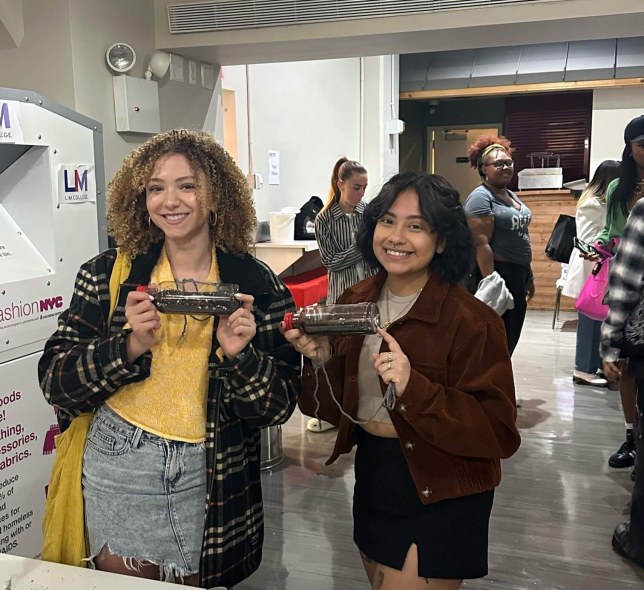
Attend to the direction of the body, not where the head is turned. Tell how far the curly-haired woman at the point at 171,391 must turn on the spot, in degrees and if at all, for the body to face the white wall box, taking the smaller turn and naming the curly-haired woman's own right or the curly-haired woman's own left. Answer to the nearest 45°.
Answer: approximately 180°

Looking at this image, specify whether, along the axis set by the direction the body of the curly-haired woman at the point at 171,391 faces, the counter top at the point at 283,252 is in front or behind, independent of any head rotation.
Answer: behind

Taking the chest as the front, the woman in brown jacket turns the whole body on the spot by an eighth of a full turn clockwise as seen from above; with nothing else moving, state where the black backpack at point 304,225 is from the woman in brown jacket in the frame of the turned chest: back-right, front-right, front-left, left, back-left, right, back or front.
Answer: right

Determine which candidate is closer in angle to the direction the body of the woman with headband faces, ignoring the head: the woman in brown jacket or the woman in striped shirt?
the woman in brown jacket

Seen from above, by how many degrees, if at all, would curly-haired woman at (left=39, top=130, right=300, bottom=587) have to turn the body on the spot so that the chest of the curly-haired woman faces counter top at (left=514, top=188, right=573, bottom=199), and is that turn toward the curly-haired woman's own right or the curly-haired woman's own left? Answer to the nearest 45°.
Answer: approximately 135° to the curly-haired woman's own left

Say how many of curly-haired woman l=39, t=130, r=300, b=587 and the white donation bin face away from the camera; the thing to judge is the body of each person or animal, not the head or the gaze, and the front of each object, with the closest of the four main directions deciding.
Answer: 0

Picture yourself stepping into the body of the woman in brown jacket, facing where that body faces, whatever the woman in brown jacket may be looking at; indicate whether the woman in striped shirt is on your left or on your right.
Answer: on your right

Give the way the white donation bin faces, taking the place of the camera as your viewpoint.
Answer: facing the viewer and to the right of the viewer

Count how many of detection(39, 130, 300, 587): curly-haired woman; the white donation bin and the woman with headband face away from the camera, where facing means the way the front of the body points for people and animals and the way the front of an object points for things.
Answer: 0

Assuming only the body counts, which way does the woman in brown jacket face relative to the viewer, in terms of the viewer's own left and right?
facing the viewer and to the left of the viewer

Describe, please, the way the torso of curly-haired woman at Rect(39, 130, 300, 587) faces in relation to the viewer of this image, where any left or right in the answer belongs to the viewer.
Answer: facing the viewer

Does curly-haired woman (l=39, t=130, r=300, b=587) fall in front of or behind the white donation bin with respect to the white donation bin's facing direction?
in front

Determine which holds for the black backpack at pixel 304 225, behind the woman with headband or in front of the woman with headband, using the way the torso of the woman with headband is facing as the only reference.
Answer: behind
